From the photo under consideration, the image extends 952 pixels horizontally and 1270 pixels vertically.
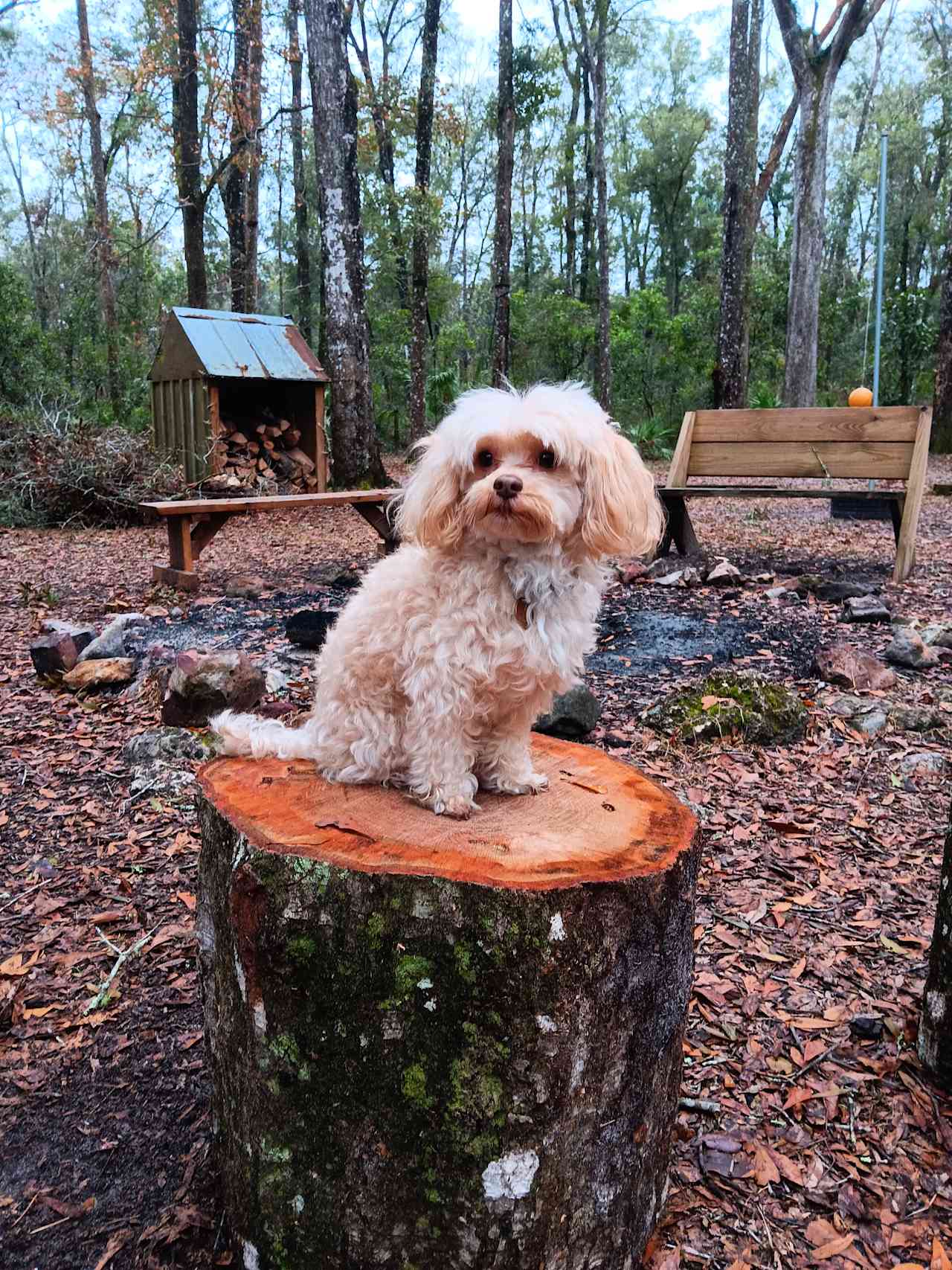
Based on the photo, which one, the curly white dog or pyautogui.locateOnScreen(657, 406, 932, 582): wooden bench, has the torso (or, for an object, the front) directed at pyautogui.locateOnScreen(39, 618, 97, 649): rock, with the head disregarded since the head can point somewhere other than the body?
the wooden bench

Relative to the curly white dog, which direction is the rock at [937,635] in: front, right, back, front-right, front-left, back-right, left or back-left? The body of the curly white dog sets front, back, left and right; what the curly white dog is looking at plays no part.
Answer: left

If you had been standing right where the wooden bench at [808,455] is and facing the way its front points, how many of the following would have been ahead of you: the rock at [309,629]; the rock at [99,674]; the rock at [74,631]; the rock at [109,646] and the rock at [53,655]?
5

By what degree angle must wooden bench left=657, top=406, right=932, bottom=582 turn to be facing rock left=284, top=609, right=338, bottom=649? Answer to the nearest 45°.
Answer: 0° — it already faces it

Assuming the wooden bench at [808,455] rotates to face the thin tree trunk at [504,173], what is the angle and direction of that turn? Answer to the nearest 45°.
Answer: approximately 90° to its right

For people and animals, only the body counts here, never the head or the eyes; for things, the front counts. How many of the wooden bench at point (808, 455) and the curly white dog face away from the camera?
0

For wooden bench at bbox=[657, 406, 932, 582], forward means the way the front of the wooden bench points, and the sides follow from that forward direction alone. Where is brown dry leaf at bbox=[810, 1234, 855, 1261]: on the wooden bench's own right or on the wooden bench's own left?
on the wooden bench's own left

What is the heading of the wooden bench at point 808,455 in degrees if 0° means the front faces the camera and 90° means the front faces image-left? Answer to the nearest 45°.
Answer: approximately 45°

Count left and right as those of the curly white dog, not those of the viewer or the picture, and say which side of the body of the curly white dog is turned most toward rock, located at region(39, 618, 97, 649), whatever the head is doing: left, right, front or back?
back

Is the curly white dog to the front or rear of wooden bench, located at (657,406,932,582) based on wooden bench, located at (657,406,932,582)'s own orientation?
to the front

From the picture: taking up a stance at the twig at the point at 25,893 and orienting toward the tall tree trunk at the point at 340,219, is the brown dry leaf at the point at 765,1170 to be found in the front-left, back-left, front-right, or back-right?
back-right

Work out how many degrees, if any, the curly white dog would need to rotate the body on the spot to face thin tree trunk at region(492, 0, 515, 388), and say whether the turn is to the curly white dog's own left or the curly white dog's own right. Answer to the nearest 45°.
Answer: approximately 135° to the curly white dog's own left

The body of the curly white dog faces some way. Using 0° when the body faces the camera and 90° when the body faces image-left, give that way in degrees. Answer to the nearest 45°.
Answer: approximately 315°

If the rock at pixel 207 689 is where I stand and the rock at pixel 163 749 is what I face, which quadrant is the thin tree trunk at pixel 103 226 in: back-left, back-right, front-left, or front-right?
back-right
